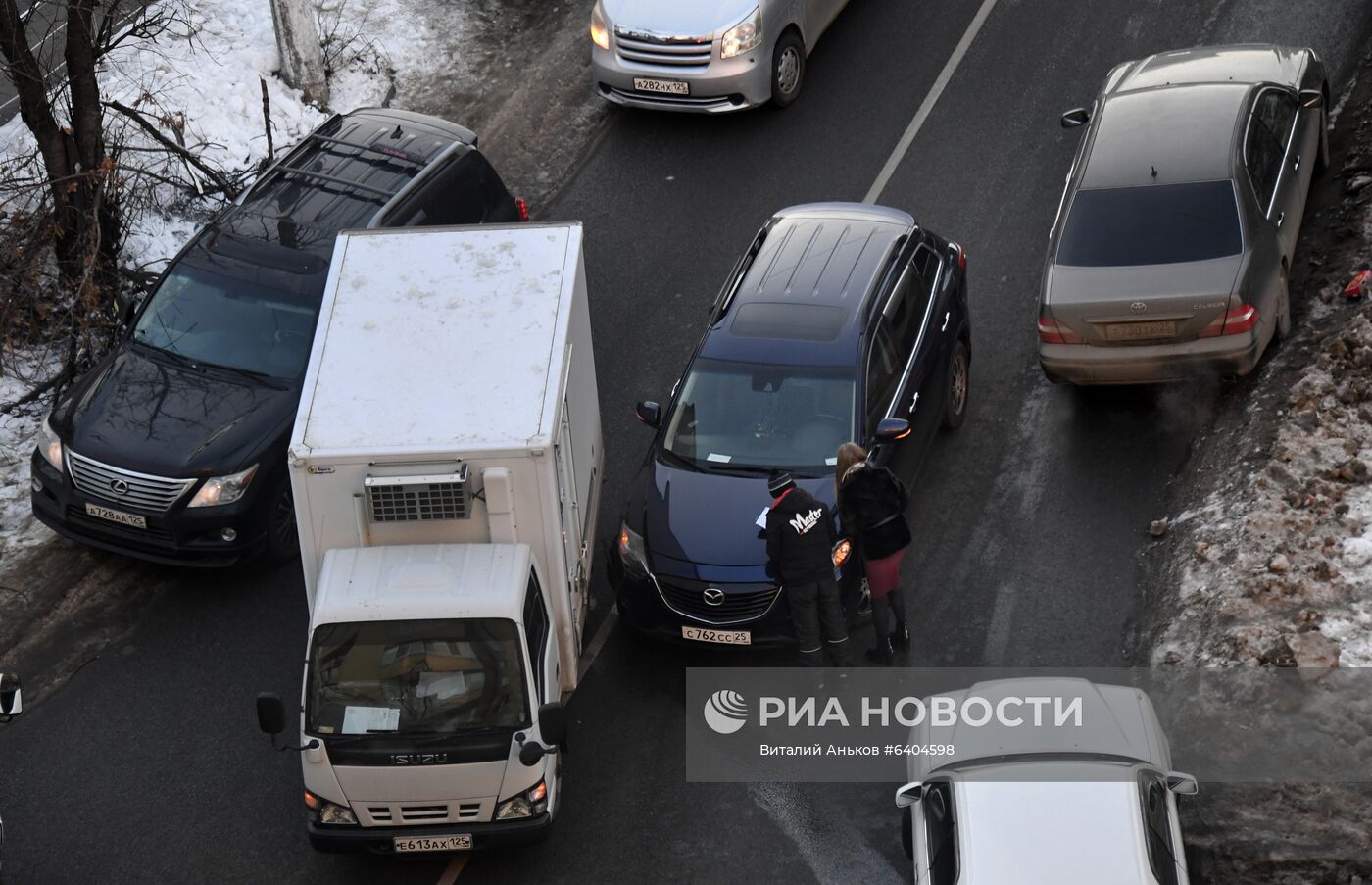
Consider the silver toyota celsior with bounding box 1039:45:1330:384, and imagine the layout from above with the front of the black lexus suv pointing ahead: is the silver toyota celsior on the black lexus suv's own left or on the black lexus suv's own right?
on the black lexus suv's own left

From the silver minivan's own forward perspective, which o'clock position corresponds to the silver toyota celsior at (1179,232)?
The silver toyota celsior is roughly at 9 o'clock from the silver minivan.

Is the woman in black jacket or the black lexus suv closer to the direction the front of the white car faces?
the woman in black jacket

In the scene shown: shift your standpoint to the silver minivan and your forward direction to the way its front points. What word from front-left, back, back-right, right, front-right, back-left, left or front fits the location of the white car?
front-left

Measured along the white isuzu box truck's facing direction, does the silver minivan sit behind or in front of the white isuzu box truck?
behind

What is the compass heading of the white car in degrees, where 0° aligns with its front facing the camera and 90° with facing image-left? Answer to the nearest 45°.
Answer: approximately 180°

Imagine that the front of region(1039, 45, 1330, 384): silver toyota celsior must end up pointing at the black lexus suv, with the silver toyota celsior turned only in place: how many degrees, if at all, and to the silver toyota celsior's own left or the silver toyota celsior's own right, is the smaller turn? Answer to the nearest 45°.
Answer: approximately 135° to the silver toyota celsior's own left

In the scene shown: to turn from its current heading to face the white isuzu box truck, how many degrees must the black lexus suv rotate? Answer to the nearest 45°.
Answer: approximately 45° to its left

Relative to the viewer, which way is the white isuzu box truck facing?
toward the camera

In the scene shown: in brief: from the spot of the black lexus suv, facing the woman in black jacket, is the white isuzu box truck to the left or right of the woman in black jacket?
right

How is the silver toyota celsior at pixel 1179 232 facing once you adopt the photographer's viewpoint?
facing away from the viewer

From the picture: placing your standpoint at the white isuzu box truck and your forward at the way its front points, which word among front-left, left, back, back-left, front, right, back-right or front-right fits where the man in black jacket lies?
left

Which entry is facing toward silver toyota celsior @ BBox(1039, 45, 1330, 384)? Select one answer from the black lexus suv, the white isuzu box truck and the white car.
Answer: the white car

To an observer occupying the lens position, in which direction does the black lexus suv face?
facing the viewer and to the left of the viewer

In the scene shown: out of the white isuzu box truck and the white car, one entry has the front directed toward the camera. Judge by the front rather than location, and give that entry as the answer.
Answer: the white isuzu box truck

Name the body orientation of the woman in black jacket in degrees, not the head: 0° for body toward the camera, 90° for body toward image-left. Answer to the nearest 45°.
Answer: approximately 135°

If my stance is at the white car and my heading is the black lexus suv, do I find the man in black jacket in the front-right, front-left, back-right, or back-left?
front-right

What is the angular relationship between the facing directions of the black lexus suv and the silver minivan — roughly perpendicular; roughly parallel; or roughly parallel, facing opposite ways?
roughly parallel

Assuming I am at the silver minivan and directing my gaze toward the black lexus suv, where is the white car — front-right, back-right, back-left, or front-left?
front-left

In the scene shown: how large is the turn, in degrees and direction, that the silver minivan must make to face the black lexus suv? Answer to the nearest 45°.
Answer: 0° — it already faces it
